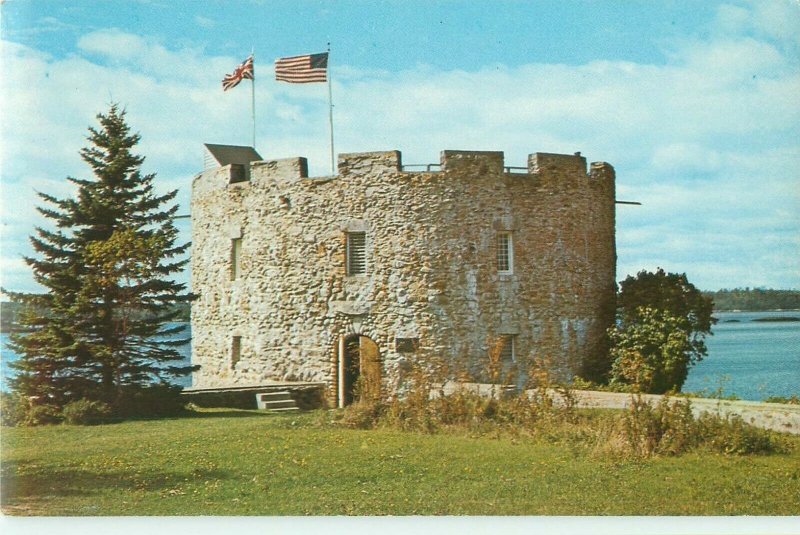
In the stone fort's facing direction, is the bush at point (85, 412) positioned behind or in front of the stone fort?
in front

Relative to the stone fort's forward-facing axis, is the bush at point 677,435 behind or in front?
in front

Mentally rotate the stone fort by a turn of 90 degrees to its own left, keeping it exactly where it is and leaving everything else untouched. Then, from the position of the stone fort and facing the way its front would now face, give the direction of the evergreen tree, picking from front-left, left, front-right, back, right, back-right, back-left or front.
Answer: back-right

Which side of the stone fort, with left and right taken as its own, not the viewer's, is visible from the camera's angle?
front

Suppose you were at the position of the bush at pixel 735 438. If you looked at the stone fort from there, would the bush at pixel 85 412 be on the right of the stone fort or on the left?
left
